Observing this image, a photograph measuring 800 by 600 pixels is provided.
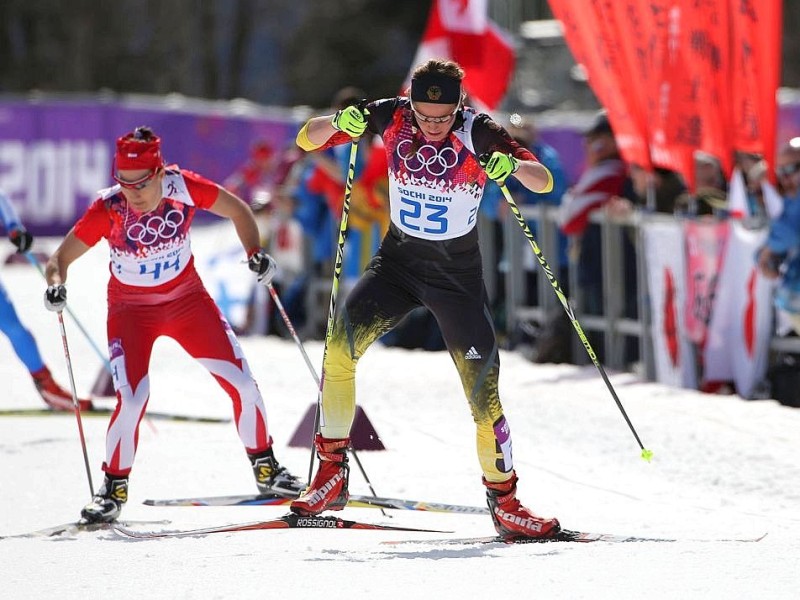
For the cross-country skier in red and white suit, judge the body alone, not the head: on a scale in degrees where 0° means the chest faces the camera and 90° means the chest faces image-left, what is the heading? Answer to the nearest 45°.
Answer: approximately 0°

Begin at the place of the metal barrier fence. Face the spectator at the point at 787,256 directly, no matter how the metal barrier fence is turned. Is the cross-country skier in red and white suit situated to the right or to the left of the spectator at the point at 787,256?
right

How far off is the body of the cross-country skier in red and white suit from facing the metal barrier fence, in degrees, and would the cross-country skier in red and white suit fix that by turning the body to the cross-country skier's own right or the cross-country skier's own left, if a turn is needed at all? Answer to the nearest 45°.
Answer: approximately 135° to the cross-country skier's own left

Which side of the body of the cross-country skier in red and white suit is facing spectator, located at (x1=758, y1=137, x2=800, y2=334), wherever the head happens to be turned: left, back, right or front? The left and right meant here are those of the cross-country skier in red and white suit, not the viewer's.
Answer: left

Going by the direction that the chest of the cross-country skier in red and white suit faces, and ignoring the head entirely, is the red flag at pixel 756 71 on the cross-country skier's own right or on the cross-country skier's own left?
on the cross-country skier's own left

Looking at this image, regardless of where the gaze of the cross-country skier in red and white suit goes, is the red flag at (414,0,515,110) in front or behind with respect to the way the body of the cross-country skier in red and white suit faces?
behind

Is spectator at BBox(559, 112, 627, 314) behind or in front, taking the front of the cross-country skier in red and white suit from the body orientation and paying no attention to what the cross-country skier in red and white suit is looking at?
behind

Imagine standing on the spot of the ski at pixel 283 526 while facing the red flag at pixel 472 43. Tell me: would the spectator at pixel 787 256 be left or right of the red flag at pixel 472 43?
right
